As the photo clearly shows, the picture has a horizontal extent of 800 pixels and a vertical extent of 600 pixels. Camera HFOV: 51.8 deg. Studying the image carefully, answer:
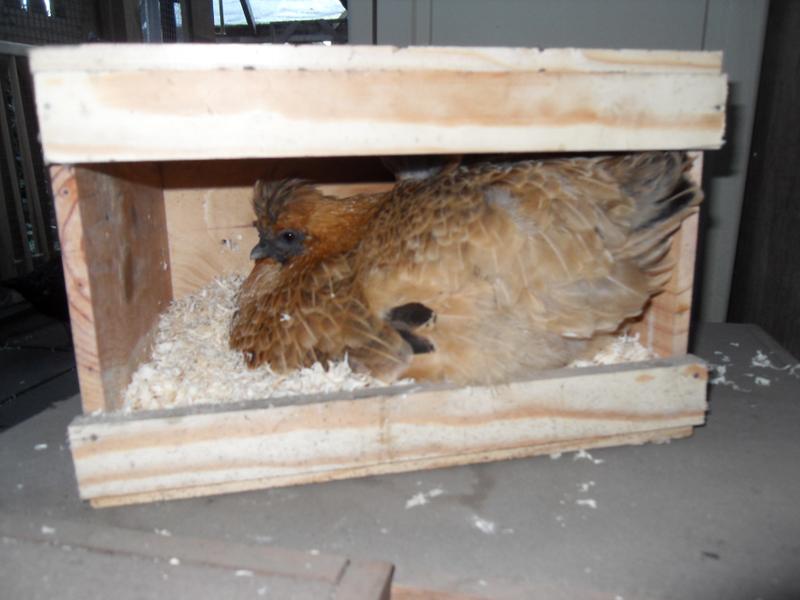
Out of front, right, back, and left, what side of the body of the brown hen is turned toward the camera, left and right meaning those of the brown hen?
left

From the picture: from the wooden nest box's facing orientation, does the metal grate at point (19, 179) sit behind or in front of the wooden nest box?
behind

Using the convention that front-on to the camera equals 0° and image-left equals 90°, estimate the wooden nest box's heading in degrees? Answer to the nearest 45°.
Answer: approximately 0°
